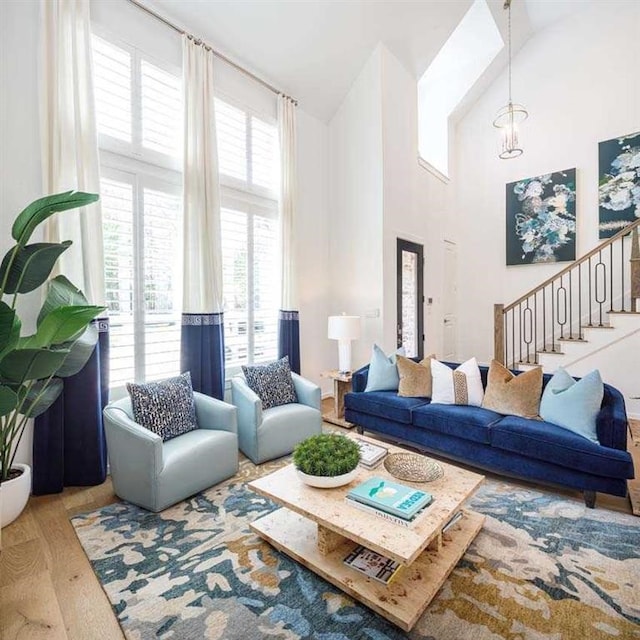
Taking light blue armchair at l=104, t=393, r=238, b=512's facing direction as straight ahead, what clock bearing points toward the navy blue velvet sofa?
The navy blue velvet sofa is roughly at 11 o'clock from the light blue armchair.

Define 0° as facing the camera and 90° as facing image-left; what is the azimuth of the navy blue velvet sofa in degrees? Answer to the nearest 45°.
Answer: approximately 45°

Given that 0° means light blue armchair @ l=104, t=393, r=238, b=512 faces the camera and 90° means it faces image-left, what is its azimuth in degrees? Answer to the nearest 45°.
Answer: approximately 315°

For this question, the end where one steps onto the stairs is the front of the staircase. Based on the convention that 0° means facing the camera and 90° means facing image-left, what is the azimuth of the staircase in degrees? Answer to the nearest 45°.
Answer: approximately 90°

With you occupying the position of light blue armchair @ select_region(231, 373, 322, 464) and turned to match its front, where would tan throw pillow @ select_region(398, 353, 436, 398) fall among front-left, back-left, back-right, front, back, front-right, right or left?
front-left

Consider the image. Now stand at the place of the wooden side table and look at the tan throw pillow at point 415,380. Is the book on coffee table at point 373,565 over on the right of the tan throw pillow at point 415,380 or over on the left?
right

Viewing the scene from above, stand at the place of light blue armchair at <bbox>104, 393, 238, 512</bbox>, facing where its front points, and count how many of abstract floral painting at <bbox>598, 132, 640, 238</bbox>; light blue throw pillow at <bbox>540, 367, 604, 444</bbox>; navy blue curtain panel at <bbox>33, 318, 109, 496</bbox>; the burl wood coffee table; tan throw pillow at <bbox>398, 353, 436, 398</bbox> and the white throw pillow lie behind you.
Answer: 1

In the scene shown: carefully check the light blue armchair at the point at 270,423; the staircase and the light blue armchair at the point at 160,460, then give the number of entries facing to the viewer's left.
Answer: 1

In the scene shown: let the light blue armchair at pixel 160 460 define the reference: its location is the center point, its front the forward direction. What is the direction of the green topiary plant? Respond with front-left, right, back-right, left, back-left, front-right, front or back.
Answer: front

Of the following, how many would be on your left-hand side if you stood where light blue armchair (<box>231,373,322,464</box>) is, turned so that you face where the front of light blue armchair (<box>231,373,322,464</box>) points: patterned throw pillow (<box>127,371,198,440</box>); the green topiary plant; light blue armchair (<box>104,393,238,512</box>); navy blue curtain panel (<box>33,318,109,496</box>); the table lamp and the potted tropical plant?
1

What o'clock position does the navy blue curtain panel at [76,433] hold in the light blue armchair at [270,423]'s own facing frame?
The navy blue curtain panel is roughly at 4 o'clock from the light blue armchair.

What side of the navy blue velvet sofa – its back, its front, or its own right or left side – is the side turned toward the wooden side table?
right

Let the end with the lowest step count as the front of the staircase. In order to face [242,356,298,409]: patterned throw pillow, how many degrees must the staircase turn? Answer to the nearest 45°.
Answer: approximately 45° to its left
